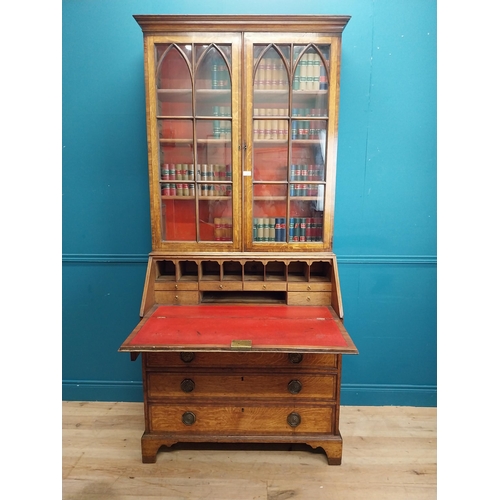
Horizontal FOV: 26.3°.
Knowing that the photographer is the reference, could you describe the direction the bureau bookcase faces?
facing the viewer
